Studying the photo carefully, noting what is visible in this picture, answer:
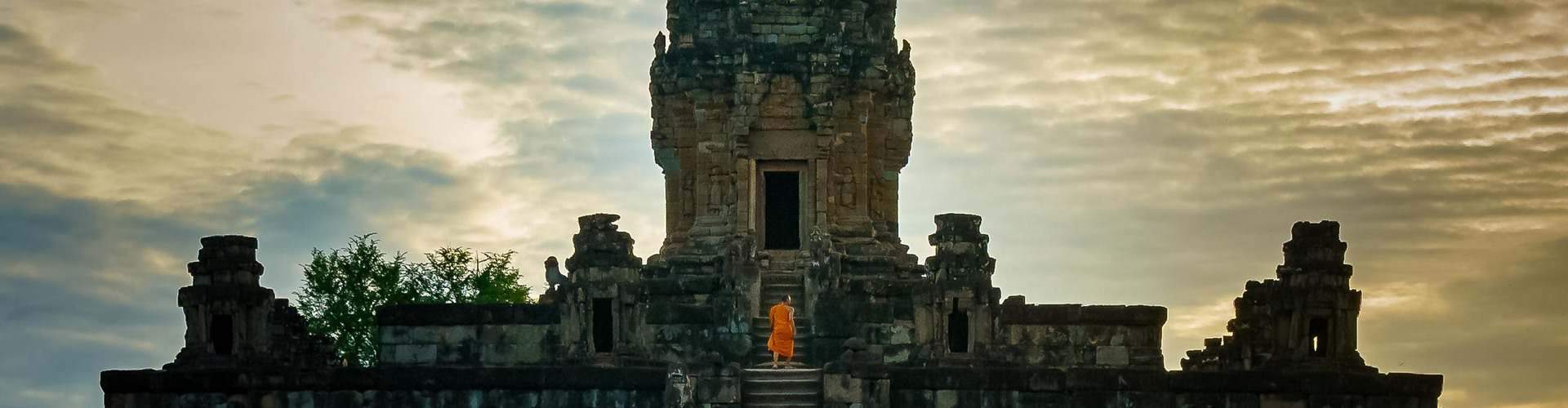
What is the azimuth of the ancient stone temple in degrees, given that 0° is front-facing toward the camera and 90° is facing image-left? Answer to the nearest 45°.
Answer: approximately 0°

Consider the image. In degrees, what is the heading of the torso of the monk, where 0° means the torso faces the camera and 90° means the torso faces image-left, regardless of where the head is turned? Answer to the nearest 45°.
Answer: approximately 180°
